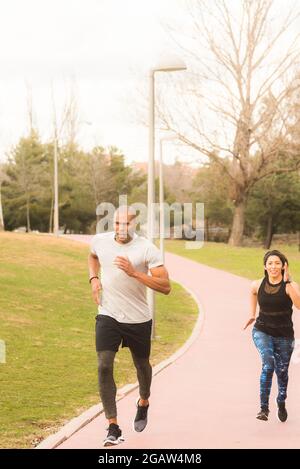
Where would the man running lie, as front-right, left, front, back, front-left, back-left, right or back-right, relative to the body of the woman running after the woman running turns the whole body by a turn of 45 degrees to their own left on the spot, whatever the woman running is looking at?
right

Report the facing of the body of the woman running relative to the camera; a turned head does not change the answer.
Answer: toward the camera

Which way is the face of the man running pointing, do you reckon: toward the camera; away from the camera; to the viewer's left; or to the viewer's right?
toward the camera

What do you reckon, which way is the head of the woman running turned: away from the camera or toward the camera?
toward the camera
